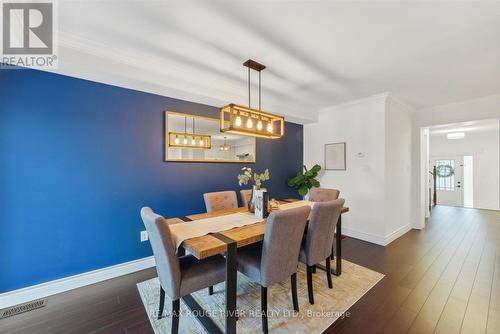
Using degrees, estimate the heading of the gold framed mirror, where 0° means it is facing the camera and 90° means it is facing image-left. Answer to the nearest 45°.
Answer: approximately 315°

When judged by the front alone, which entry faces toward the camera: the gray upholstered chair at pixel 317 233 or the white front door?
the white front door

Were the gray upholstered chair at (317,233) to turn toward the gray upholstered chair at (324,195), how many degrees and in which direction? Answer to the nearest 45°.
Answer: approximately 45° to its right

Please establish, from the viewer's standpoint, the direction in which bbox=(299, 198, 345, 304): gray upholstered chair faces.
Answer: facing away from the viewer and to the left of the viewer

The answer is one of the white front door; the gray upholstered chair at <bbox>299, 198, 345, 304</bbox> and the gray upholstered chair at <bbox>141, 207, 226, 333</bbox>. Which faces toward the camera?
the white front door

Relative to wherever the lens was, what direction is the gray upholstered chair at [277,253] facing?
facing away from the viewer and to the left of the viewer

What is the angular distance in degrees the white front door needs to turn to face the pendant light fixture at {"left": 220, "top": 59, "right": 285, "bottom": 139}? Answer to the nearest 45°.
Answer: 0° — it already faces it

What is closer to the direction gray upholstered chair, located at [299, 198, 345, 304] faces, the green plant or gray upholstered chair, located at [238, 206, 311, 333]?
the green plant

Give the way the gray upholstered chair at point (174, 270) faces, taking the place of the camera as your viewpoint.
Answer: facing away from the viewer and to the right of the viewer

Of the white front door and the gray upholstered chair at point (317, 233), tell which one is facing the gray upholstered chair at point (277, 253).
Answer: the white front door

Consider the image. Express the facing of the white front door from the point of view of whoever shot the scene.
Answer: facing the viewer

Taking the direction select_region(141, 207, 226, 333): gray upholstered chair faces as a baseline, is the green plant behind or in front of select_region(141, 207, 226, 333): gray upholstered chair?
in front

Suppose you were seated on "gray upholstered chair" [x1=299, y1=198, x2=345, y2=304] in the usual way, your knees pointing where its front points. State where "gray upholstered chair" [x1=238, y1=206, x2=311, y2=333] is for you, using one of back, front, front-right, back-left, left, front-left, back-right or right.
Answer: left

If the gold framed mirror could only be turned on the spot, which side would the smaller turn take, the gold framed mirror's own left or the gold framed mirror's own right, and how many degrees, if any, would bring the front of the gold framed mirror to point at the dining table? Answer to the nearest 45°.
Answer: approximately 45° to the gold framed mirror's own right
